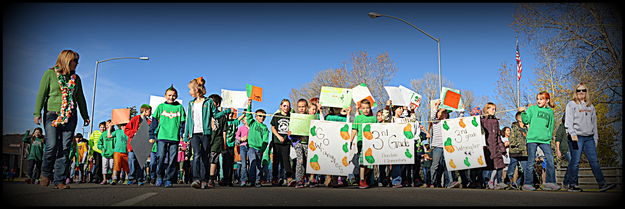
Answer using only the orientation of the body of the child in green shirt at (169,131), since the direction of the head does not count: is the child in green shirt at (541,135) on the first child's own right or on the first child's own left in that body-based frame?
on the first child's own left

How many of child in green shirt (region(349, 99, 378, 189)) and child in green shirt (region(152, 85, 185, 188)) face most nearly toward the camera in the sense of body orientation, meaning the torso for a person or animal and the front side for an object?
2

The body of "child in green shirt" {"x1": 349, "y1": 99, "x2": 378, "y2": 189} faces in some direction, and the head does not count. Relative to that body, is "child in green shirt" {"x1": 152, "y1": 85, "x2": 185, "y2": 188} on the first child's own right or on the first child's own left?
on the first child's own right

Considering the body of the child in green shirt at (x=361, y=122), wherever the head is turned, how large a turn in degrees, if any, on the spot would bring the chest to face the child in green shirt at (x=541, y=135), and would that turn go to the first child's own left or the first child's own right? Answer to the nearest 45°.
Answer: approximately 90° to the first child's own left

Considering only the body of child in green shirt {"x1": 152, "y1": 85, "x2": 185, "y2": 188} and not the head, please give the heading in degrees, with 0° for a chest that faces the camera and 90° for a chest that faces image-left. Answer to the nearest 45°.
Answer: approximately 0°

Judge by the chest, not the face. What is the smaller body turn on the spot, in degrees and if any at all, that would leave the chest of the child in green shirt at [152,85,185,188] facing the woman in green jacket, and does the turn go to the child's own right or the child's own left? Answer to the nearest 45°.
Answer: approximately 45° to the child's own right

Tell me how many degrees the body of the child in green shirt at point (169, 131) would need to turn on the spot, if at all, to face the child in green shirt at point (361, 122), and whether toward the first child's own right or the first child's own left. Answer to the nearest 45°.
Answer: approximately 90° to the first child's own left

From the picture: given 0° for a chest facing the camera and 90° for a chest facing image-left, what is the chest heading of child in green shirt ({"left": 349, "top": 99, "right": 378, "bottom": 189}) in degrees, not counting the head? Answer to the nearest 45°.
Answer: approximately 0°
